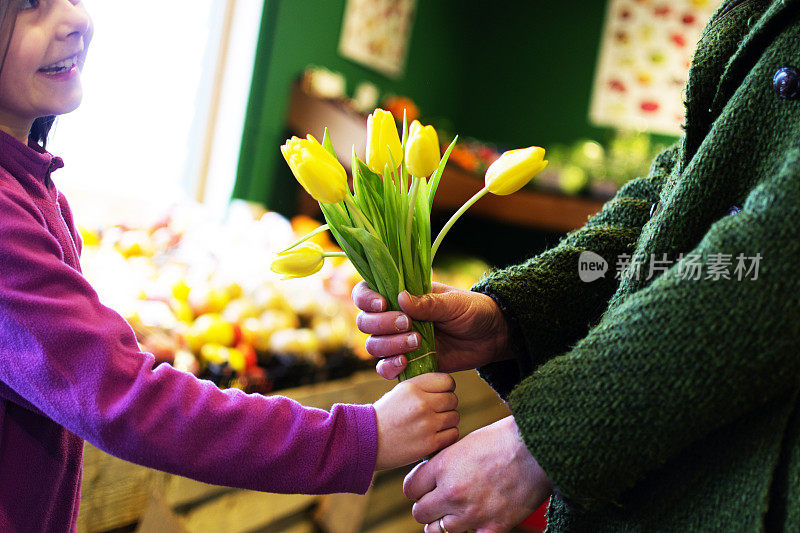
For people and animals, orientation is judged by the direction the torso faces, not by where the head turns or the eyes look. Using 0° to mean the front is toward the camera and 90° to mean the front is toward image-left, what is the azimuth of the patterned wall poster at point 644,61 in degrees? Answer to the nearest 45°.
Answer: approximately 0°

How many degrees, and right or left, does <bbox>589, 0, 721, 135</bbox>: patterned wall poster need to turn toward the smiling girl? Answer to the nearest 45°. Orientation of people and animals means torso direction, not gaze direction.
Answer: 0° — it already faces them

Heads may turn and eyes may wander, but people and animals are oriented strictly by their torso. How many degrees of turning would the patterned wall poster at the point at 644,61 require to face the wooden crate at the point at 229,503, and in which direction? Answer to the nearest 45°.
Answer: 0° — it already faces it

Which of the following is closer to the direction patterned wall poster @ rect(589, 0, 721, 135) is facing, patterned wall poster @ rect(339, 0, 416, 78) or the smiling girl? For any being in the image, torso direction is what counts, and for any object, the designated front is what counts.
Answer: the smiling girl

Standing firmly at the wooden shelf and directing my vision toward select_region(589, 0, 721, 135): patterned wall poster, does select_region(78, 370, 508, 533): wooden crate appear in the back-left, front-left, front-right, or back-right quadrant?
back-right
